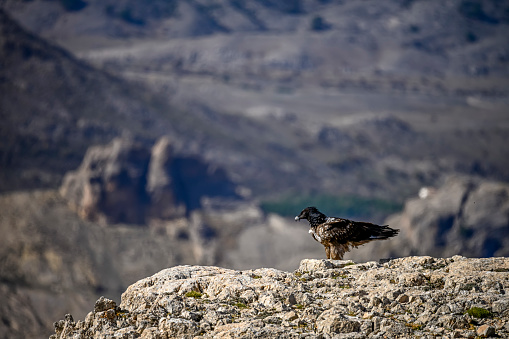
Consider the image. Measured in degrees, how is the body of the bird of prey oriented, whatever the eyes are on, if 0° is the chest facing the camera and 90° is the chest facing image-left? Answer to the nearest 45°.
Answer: approximately 90°

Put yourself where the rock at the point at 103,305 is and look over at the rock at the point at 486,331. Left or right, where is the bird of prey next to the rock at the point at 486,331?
left

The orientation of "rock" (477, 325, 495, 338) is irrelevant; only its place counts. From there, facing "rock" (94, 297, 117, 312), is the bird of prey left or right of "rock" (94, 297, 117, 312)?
right

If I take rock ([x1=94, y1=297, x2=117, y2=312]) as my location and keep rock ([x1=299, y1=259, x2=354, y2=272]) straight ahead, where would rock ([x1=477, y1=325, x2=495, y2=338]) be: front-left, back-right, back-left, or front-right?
front-right

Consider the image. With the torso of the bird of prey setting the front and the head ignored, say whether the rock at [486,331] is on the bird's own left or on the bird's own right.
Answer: on the bird's own left

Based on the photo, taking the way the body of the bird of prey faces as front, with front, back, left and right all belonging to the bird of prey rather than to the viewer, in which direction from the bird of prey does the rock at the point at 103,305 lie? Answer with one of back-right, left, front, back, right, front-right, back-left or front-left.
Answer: front-left
